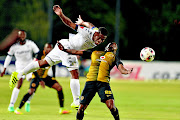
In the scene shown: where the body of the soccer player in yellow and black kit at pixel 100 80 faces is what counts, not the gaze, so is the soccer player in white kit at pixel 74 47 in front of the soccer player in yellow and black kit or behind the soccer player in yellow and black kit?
behind

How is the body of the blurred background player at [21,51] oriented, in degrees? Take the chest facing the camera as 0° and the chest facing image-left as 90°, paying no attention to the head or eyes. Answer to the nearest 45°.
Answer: approximately 0°
